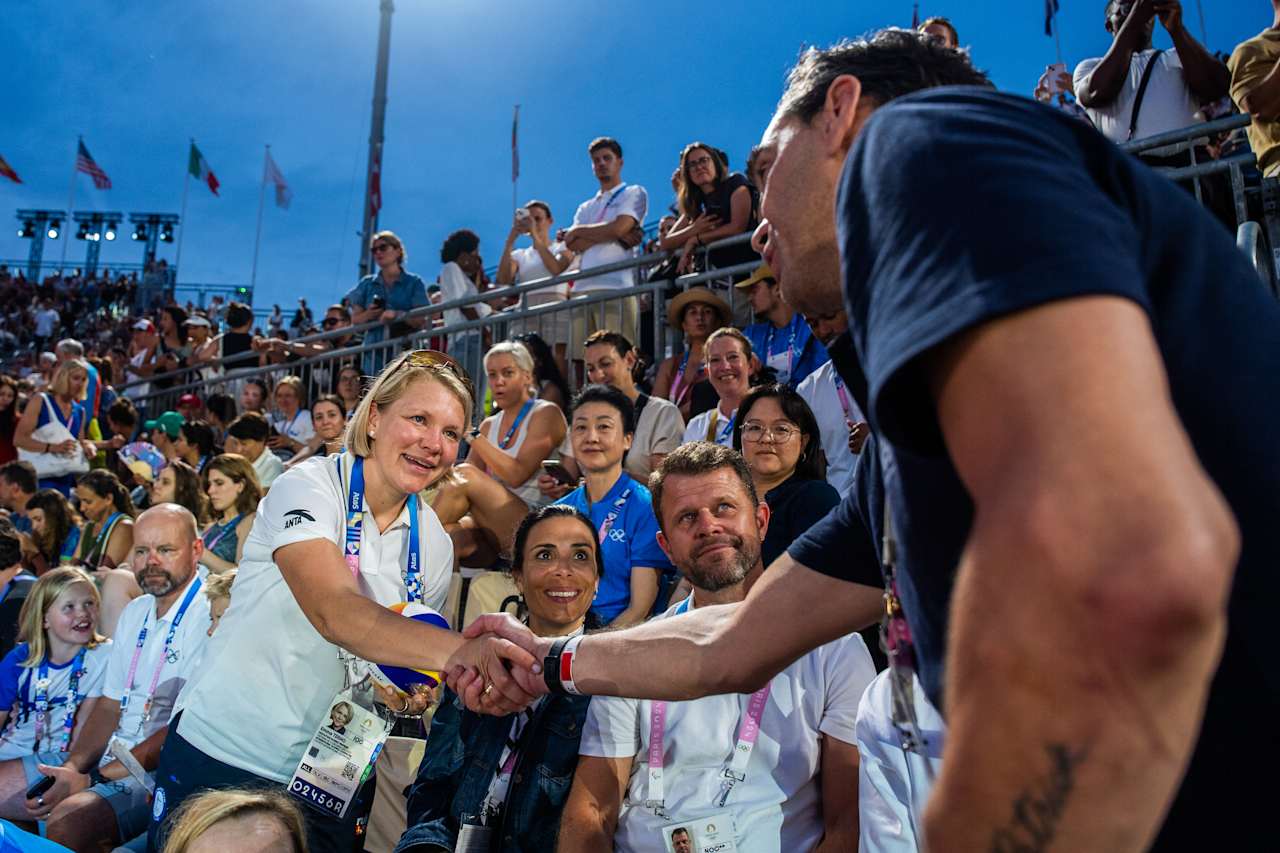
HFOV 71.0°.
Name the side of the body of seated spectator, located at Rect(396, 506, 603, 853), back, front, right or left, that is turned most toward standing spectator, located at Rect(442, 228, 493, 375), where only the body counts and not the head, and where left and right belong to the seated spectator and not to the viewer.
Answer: back

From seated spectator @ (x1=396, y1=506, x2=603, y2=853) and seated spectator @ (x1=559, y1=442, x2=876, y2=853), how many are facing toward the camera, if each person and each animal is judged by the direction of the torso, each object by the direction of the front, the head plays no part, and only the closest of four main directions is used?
2

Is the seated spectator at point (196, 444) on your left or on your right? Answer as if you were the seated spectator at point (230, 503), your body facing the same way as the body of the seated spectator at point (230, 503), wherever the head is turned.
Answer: on your right

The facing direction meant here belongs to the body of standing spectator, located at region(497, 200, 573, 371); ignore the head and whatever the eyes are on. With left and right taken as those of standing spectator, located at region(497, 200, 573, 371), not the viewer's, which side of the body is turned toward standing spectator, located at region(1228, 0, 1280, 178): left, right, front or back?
left

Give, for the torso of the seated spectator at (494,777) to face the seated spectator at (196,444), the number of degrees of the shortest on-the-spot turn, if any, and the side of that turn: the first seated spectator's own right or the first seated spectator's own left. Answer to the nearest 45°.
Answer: approximately 135° to the first seated spectator's own right

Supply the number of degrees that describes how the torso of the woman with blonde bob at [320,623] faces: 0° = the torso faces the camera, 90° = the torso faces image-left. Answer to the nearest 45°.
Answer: approximately 315°

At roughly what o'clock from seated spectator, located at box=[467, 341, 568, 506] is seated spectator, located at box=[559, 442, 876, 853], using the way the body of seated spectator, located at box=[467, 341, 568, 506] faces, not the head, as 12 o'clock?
seated spectator, located at box=[559, 442, 876, 853] is roughly at 10 o'clock from seated spectator, located at box=[467, 341, 568, 506].

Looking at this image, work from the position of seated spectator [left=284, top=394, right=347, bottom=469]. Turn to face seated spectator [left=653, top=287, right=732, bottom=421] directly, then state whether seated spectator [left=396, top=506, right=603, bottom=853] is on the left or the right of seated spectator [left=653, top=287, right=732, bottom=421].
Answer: right

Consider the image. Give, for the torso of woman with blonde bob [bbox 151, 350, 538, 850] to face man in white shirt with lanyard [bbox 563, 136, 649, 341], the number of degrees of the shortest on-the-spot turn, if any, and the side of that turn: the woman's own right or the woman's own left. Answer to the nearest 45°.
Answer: approximately 90° to the woman's own left

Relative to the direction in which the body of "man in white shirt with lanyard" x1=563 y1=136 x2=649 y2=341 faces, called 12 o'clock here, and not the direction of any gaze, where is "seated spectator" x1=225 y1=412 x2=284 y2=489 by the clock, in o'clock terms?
The seated spectator is roughly at 2 o'clock from the man in white shirt with lanyard.

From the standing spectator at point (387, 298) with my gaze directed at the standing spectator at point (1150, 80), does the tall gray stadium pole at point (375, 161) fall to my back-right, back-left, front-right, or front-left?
back-left
